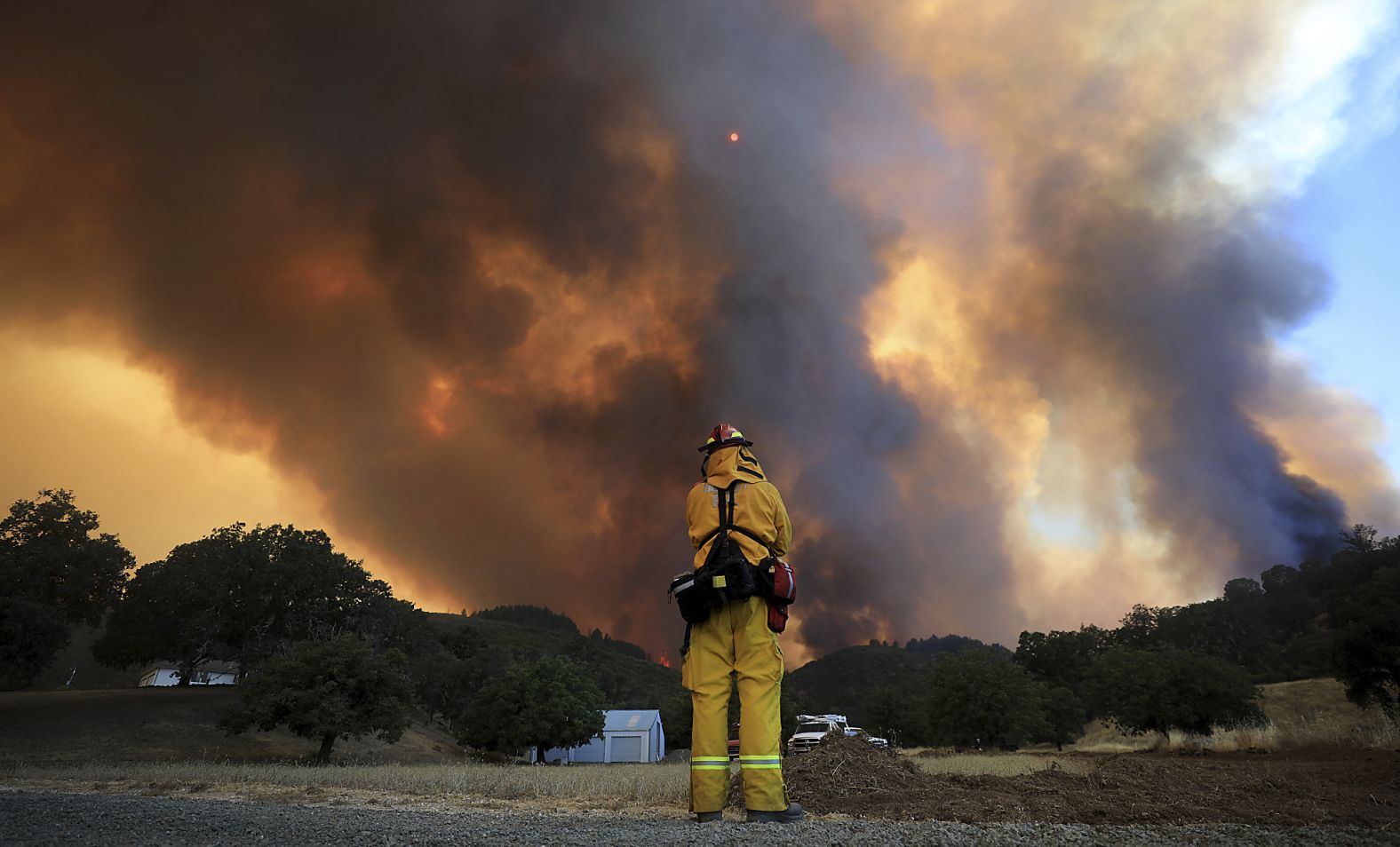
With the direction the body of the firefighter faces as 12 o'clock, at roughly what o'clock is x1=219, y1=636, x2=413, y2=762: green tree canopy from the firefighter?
The green tree canopy is roughly at 11 o'clock from the firefighter.

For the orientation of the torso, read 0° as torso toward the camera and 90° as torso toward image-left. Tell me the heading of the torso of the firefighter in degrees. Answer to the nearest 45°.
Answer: approximately 180°

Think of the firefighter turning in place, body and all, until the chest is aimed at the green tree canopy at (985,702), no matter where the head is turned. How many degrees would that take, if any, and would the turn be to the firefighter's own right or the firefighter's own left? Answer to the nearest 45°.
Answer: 0° — they already face it

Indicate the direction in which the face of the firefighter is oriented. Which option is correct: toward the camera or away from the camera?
away from the camera

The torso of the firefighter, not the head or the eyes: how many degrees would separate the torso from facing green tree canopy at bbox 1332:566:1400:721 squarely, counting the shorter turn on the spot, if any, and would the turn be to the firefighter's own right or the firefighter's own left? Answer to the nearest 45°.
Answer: approximately 45° to the firefighter's own right
